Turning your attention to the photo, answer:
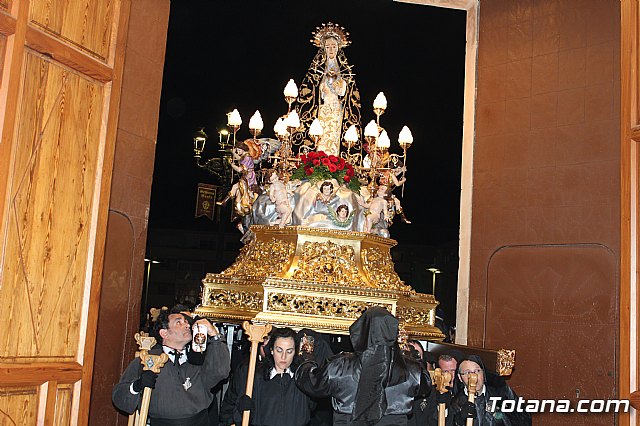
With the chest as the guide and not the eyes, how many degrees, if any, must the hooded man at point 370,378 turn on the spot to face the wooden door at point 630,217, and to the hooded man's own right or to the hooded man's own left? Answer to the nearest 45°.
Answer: approximately 90° to the hooded man's own right

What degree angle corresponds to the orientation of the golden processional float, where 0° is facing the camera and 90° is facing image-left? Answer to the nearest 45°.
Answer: approximately 0°

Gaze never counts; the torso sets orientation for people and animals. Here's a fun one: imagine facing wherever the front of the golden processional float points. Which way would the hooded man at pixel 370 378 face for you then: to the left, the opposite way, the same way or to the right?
the opposite way

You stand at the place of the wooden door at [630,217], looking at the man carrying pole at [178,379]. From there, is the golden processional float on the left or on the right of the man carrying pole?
right

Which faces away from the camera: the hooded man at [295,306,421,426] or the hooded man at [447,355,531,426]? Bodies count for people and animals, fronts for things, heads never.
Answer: the hooded man at [295,306,421,426]

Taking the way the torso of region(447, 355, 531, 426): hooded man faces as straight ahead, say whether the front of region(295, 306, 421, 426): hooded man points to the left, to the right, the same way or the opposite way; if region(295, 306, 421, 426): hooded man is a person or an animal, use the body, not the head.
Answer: the opposite way

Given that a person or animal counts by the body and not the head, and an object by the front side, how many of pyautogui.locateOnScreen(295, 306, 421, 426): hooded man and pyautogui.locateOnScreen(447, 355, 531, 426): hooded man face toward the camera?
1

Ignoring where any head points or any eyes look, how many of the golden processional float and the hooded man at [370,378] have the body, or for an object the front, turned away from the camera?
1

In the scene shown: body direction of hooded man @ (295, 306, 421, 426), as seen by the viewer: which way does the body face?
away from the camera
